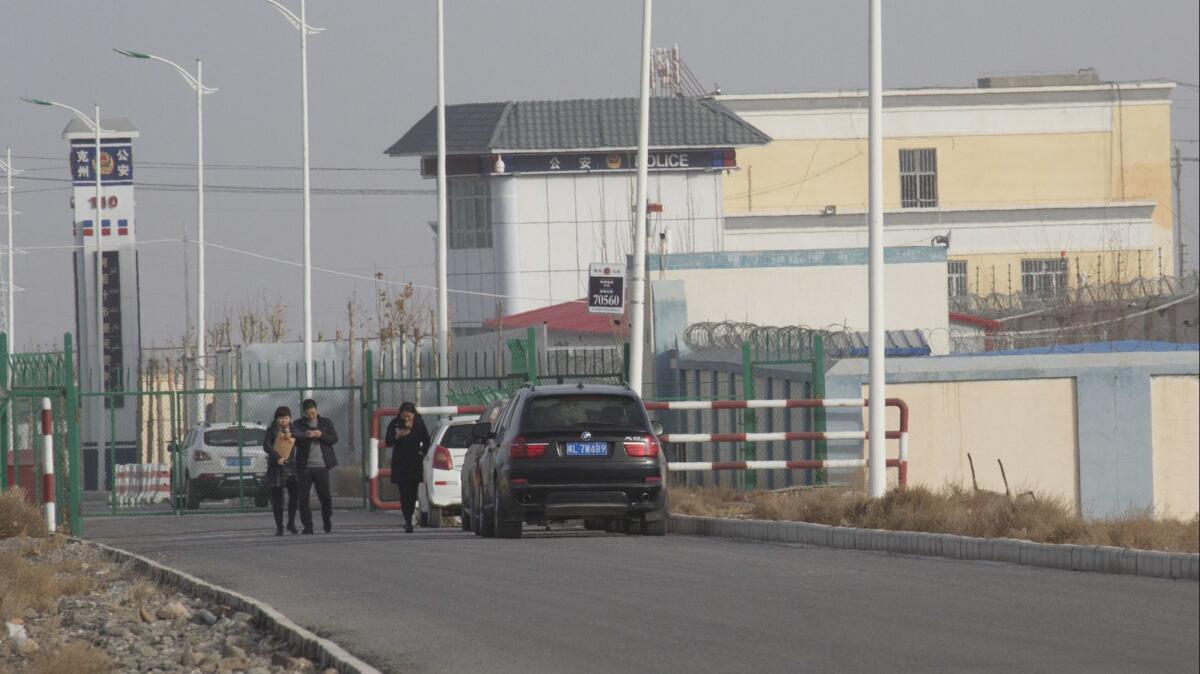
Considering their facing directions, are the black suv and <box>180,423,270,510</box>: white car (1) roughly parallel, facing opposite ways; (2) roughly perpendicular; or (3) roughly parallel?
roughly parallel

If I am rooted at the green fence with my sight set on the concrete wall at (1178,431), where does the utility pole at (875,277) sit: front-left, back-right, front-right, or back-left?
front-left

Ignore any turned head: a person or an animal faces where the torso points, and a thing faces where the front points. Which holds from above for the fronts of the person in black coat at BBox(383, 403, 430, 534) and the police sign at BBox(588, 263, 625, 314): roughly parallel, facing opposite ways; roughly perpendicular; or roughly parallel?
roughly parallel

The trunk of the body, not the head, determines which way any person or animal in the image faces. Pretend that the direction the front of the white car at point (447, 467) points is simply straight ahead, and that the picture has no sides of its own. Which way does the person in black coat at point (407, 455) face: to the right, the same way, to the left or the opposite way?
the opposite way

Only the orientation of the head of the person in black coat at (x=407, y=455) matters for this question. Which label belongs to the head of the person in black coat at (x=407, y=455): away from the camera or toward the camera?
toward the camera

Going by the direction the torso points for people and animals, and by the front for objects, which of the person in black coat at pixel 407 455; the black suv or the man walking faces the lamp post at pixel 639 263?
the black suv

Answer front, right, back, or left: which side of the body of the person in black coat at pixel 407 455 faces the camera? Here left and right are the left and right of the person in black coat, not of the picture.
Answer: front

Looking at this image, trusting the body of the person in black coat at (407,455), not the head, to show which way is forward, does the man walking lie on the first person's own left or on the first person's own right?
on the first person's own right

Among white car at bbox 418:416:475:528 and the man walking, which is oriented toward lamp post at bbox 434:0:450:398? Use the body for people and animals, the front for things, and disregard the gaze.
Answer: the white car

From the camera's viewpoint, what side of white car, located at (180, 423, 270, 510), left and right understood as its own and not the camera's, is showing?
back

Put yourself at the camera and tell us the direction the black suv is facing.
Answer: facing away from the viewer

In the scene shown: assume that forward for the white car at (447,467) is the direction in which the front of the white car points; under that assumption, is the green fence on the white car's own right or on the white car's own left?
on the white car's own left

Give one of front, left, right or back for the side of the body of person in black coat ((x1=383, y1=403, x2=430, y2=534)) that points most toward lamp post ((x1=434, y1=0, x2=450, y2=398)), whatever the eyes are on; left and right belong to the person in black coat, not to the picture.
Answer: back

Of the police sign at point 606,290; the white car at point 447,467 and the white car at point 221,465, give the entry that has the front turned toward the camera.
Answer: the police sign

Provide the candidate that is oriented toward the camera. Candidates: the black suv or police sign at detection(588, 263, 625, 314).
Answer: the police sign

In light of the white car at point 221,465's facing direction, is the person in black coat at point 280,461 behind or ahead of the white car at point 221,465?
behind

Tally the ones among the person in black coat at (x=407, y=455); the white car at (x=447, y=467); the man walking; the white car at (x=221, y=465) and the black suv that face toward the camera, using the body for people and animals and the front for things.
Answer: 2

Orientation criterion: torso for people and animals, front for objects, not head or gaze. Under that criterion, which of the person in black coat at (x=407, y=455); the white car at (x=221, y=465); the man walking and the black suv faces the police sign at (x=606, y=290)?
the black suv

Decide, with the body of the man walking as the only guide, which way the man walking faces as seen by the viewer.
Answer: toward the camera

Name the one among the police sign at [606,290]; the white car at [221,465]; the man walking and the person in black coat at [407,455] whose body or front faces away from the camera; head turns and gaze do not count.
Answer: the white car

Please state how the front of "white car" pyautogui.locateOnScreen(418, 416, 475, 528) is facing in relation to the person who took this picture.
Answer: facing away from the viewer
